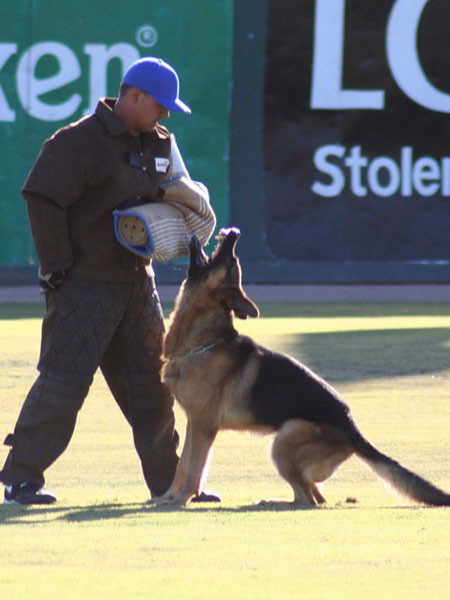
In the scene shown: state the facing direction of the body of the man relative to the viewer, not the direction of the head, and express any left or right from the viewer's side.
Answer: facing the viewer and to the right of the viewer

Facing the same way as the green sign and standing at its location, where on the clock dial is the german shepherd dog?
The german shepherd dog is roughly at 12 o'clock from the green sign.

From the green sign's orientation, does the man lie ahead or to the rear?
ahead

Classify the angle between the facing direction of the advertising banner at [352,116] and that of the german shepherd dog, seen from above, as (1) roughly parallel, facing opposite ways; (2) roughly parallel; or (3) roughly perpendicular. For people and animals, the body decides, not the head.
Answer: roughly perpendicular

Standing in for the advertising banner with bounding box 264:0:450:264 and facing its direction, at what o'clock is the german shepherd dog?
The german shepherd dog is roughly at 12 o'clock from the advertising banner.

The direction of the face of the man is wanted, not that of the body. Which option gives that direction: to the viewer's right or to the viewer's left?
to the viewer's right

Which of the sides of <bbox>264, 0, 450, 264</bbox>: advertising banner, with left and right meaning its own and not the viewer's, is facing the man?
front

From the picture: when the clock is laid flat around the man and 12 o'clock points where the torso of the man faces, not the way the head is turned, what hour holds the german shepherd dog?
The german shepherd dog is roughly at 11 o'clock from the man.

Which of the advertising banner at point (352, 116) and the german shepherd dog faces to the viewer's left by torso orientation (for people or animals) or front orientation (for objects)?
the german shepherd dog

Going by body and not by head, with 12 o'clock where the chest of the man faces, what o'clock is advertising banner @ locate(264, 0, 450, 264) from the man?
The advertising banner is roughly at 8 o'clock from the man.

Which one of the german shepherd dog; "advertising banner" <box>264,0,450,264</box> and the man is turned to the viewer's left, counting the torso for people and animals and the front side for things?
the german shepherd dog

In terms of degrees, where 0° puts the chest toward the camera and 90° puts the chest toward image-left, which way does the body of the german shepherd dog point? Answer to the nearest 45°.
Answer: approximately 90°

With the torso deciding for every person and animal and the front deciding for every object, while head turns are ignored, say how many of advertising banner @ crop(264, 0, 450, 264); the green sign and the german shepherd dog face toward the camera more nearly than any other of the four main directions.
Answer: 2
